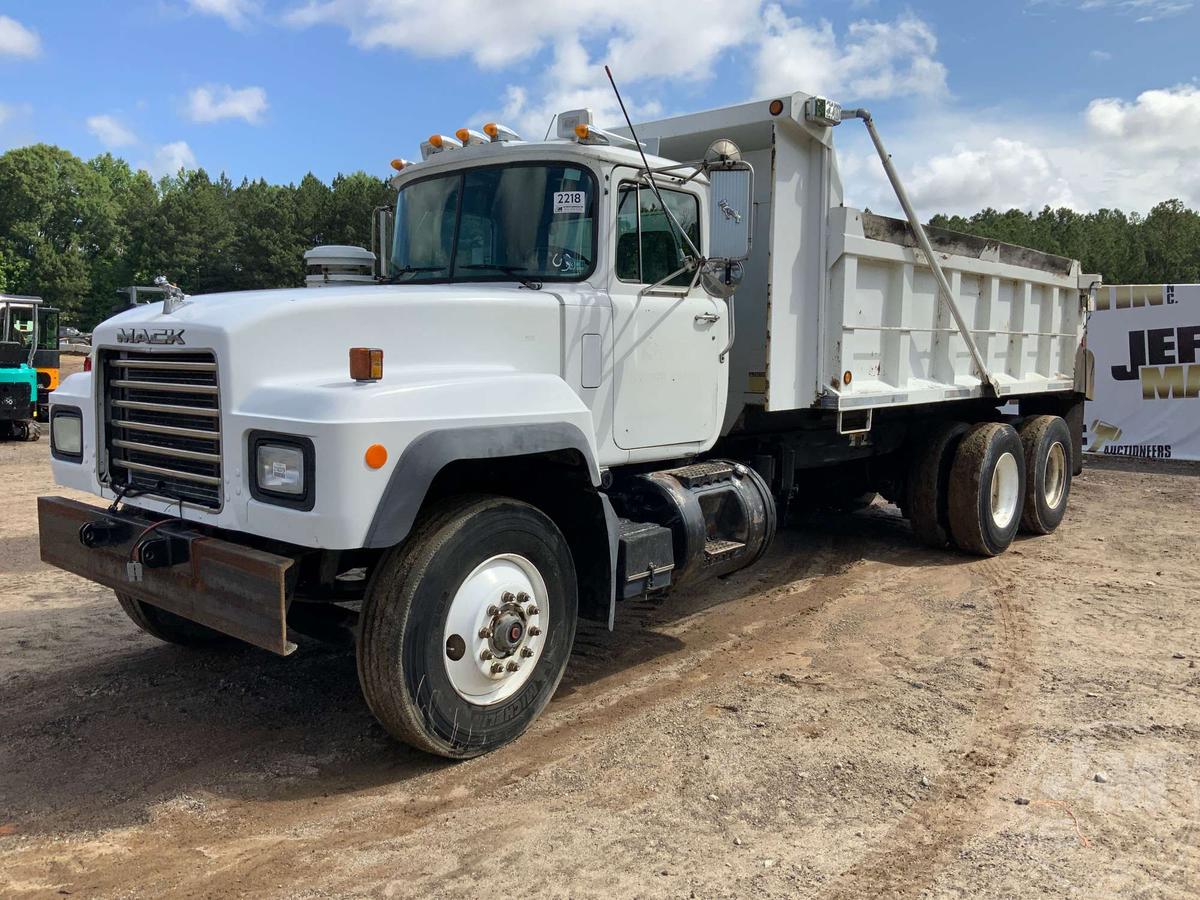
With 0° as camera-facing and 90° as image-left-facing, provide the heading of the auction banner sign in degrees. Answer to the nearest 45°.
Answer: approximately 0°

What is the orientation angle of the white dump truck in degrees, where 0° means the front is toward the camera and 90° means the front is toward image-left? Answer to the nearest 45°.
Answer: approximately 45°

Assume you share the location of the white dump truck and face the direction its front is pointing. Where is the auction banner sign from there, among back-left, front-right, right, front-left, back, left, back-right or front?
back
